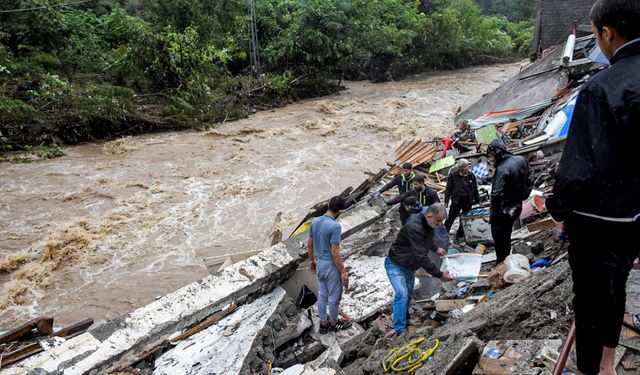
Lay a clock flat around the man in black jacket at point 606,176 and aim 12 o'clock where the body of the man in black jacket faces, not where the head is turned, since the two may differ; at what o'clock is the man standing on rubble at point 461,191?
The man standing on rubble is roughly at 1 o'clock from the man in black jacket.

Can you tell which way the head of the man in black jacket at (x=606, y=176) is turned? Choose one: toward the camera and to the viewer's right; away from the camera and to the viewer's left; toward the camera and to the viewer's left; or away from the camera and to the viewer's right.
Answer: away from the camera and to the viewer's left

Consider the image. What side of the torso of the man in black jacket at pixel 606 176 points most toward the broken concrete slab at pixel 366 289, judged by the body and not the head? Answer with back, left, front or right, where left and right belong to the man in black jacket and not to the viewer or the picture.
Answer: front

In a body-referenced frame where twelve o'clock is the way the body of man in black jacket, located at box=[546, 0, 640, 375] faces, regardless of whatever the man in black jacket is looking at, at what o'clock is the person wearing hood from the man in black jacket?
The person wearing hood is roughly at 1 o'clock from the man in black jacket.

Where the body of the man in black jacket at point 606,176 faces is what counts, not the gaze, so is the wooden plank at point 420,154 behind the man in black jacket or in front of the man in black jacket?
in front

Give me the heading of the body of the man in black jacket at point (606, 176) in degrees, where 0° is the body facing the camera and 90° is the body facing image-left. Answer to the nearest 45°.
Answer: approximately 135°

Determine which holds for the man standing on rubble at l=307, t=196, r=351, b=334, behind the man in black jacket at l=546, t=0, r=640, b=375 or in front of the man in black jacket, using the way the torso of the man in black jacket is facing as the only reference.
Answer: in front

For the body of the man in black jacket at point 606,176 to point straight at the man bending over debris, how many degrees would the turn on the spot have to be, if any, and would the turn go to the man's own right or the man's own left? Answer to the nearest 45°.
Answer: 0° — they already face them

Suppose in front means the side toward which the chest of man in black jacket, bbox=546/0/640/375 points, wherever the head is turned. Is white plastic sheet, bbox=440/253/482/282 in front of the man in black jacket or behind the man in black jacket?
in front
